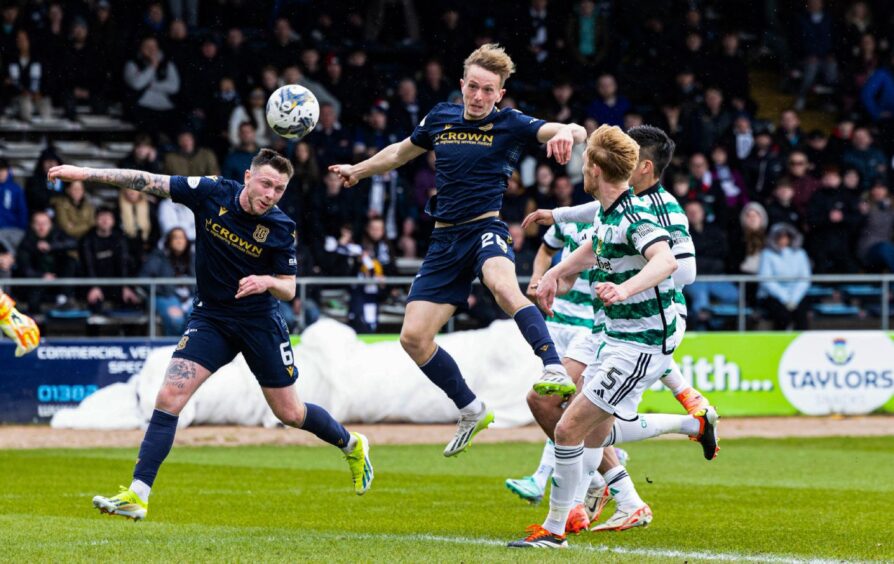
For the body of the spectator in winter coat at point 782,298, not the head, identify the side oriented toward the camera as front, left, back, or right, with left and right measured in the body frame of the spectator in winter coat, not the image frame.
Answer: front

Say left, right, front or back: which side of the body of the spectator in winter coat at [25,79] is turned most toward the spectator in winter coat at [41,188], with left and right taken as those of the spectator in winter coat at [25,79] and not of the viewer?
front

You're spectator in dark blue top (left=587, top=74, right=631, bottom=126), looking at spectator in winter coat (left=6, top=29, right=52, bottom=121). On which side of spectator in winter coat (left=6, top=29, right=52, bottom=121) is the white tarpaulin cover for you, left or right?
left

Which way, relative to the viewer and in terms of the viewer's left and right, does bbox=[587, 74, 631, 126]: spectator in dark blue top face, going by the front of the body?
facing the viewer

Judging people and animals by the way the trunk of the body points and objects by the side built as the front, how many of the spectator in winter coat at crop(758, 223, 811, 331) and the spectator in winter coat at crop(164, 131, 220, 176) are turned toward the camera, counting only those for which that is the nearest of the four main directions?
2

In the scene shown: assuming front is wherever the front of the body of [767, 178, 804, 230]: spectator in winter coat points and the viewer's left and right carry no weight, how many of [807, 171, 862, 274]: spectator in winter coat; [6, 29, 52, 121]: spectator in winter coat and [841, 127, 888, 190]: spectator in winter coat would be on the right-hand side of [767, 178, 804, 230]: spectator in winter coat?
1

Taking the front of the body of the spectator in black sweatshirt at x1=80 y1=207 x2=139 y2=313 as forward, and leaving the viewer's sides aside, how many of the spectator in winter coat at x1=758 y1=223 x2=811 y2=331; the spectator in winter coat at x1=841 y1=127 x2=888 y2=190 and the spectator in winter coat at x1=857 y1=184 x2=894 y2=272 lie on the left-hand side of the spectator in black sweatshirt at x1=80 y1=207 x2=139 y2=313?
3

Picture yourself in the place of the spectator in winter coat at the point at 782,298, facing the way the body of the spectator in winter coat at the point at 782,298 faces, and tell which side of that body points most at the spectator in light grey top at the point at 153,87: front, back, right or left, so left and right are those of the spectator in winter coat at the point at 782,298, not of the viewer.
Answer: right

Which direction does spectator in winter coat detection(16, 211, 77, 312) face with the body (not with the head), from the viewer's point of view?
toward the camera

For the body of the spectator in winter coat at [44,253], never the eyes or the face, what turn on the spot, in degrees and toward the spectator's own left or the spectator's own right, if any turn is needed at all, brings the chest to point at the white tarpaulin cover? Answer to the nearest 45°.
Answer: approximately 45° to the spectator's own left

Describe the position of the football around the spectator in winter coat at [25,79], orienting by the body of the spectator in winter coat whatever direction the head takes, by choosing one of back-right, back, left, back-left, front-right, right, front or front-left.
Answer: front

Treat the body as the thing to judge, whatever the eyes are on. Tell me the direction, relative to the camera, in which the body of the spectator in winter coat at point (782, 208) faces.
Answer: toward the camera
